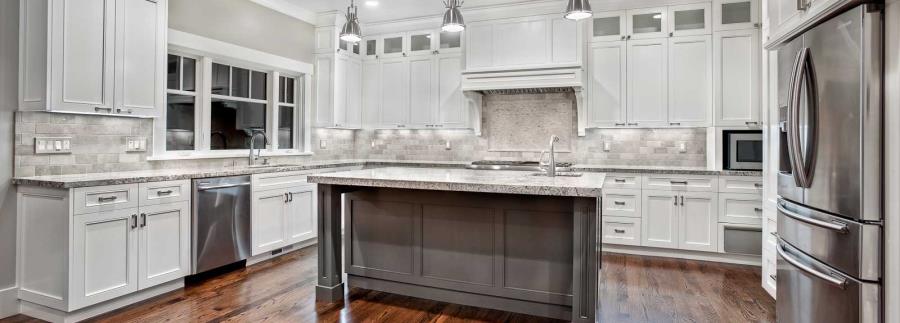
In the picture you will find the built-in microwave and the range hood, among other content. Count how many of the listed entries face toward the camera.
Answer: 2

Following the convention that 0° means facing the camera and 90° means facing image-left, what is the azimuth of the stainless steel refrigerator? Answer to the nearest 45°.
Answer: approximately 45°

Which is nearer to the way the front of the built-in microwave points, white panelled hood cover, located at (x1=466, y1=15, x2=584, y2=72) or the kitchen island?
the kitchen island

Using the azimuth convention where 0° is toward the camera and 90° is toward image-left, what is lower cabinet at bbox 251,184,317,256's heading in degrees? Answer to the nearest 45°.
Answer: approximately 315°

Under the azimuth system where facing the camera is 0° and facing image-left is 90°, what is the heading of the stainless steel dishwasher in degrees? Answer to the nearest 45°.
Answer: approximately 315°

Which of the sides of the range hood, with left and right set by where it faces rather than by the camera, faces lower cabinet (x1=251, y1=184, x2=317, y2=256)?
right

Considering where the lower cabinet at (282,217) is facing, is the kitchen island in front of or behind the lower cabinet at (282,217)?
in front

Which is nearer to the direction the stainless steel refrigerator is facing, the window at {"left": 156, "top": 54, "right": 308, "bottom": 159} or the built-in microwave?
the window
